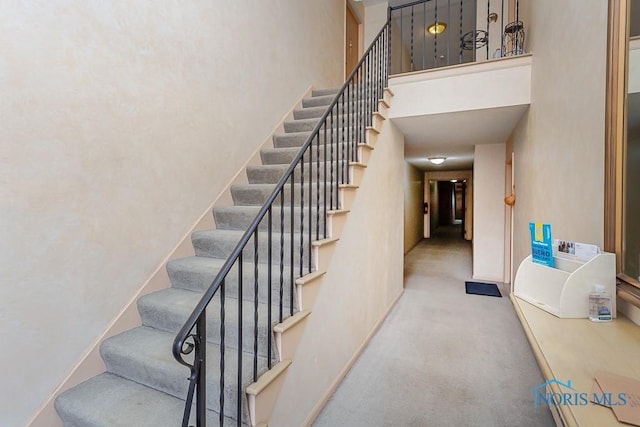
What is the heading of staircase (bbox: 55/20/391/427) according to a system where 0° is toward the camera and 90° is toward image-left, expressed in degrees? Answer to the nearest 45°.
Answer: approximately 45°

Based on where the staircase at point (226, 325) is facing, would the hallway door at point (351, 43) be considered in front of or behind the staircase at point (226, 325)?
behind

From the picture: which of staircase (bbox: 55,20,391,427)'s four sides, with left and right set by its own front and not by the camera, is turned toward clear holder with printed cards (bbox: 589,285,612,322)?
left

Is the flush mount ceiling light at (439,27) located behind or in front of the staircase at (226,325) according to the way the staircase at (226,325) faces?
behind
